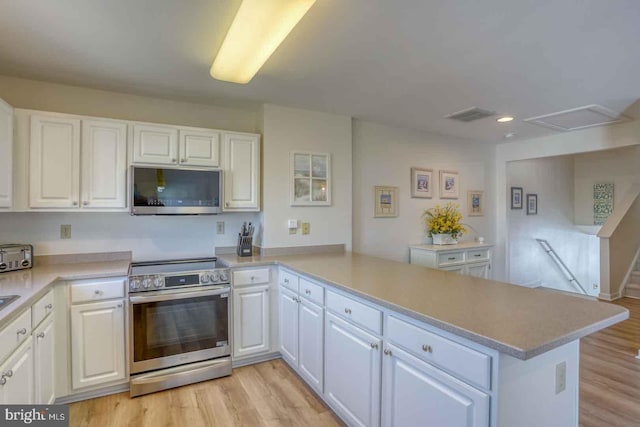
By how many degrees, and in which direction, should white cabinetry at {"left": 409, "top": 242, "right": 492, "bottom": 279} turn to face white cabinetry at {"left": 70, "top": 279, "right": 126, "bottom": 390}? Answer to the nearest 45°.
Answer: approximately 90° to its right

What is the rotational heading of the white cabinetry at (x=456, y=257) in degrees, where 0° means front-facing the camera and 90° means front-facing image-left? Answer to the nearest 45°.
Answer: approximately 315°

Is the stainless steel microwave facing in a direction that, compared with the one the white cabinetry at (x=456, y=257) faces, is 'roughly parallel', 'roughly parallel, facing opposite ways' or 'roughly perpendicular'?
roughly parallel

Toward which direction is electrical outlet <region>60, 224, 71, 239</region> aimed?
toward the camera

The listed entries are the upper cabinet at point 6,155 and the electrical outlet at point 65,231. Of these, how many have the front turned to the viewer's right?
1

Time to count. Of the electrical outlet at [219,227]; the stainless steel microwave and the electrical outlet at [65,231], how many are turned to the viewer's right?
0

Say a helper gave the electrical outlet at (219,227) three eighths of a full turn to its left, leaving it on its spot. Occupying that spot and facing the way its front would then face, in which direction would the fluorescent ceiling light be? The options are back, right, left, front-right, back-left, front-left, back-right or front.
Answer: back-right

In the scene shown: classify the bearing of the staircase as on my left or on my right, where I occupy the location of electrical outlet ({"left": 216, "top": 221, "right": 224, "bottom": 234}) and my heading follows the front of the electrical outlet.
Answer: on my left

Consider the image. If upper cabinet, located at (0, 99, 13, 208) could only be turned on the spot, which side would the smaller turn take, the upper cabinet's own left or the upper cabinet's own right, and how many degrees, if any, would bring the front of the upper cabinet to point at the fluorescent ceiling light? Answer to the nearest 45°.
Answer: approximately 45° to the upper cabinet's own right

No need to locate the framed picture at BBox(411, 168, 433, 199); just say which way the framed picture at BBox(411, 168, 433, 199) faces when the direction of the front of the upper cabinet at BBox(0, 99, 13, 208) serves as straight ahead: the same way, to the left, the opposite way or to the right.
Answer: to the right

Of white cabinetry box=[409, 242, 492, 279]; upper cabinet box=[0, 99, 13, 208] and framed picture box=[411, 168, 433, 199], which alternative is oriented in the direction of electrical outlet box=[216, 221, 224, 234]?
the upper cabinet

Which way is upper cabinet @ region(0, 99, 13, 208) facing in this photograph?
to the viewer's right

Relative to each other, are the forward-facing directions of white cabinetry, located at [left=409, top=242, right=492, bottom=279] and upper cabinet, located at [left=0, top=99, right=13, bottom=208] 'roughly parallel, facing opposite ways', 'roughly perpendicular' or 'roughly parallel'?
roughly perpendicular

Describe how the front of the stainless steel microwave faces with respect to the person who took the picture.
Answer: facing the viewer

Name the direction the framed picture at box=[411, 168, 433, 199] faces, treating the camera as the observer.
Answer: facing the viewer and to the right of the viewer

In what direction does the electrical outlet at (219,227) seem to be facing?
toward the camera

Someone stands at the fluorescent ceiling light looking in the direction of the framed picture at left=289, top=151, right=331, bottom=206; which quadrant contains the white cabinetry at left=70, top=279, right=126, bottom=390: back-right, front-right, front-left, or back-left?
front-left

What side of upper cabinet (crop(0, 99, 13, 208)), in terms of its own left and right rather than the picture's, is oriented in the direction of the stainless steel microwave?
front

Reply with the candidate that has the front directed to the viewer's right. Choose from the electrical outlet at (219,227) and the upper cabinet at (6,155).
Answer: the upper cabinet
